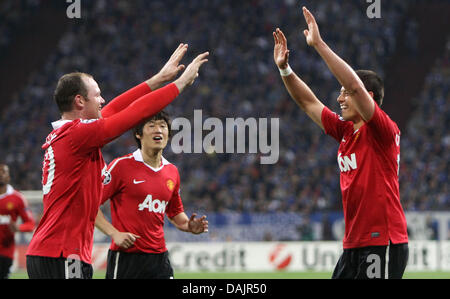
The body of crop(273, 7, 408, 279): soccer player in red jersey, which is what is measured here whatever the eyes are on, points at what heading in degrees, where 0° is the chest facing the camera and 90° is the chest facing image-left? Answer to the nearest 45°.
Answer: approximately 90°

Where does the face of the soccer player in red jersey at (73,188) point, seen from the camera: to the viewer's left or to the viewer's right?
to the viewer's right

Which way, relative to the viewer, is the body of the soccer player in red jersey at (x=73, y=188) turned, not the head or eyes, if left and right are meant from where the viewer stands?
facing to the right of the viewer

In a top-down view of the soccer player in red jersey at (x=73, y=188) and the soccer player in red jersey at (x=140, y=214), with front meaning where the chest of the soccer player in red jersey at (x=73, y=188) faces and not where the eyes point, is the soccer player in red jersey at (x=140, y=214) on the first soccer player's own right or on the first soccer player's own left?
on the first soccer player's own left

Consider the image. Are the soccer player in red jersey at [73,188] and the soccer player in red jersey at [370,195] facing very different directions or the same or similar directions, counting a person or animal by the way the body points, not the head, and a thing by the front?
very different directions

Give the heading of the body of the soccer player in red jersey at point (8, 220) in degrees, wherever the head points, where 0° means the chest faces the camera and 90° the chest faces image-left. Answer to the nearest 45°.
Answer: approximately 0°

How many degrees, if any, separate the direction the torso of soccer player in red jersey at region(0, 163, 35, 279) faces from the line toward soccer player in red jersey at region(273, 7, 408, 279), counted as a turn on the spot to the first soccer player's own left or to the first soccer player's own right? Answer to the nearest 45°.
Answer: approximately 45° to the first soccer player's own left
